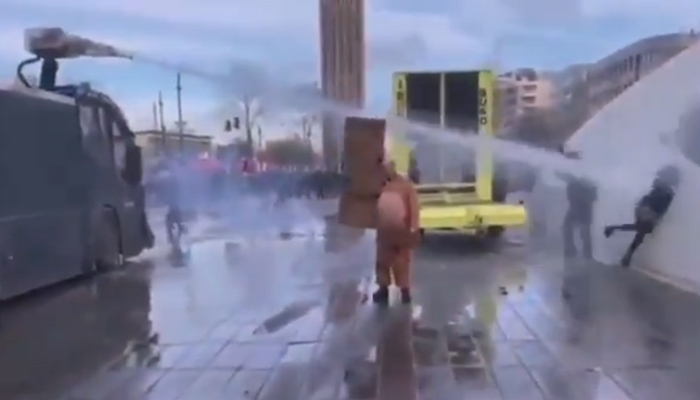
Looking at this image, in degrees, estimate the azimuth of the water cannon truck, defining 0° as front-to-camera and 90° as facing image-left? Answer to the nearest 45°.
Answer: approximately 225°

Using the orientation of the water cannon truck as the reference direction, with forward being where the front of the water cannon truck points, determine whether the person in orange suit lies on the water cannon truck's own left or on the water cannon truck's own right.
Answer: on the water cannon truck's own right

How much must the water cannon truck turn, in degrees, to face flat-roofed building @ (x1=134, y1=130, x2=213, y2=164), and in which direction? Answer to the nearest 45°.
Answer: approximately 45° to its left
